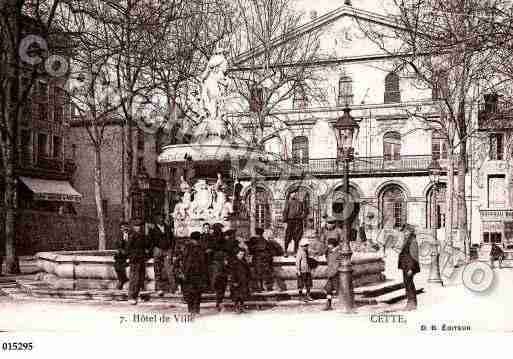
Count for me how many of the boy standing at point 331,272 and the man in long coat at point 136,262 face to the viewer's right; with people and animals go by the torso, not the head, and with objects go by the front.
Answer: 0

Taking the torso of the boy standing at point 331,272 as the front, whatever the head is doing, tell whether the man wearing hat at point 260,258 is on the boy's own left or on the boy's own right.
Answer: on the boy's own right

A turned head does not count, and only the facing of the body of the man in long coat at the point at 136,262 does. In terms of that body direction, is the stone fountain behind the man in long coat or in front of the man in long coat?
behind

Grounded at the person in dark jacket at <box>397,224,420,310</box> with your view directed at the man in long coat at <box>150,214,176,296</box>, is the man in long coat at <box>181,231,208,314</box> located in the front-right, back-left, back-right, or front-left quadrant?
front-left

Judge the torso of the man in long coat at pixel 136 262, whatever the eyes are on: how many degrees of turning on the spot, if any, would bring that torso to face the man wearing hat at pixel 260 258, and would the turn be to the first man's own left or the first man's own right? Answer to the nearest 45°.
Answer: approximately 90° to the first man's own left

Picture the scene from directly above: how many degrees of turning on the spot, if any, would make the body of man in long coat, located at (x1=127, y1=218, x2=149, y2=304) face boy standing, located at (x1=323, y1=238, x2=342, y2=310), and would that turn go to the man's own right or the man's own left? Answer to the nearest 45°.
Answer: approximately 90° to the man's own left

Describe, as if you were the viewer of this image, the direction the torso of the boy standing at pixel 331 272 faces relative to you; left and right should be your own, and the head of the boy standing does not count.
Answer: facing the viewer and to the left of the viewer

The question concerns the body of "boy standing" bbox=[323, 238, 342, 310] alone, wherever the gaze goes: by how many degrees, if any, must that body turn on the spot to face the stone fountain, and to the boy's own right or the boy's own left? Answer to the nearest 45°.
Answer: approximately 90° to the boy's own right

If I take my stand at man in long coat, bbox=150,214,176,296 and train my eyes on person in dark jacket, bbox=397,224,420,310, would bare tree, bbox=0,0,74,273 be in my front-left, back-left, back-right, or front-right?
back-left

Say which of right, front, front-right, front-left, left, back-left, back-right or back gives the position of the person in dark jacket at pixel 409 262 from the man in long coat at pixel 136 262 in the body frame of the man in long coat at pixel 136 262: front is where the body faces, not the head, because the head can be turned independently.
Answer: left

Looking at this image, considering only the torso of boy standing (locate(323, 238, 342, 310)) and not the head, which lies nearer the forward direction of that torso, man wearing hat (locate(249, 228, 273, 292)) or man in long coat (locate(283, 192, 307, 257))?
the man wearing hat

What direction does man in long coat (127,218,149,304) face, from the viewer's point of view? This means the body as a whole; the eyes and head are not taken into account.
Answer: toward the camera

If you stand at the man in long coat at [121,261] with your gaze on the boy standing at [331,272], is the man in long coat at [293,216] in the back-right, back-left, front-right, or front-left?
front-left

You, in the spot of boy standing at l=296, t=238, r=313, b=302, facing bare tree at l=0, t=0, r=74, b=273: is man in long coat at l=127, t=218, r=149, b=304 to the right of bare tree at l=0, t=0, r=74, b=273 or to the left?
left

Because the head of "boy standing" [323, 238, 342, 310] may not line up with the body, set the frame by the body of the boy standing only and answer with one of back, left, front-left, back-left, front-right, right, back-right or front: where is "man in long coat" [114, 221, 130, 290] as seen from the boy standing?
front-right
